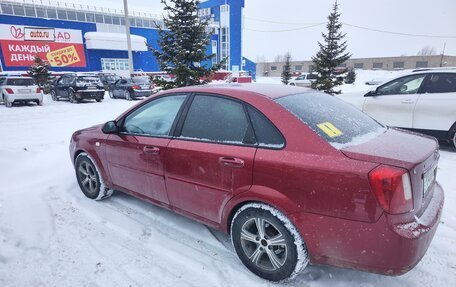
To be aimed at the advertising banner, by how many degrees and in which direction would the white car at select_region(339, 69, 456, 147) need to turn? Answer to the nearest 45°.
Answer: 0° — it already faces it

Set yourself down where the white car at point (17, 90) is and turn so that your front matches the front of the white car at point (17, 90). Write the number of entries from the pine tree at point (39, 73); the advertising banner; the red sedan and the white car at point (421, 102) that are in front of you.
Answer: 2

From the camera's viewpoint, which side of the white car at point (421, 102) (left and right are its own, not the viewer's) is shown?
left

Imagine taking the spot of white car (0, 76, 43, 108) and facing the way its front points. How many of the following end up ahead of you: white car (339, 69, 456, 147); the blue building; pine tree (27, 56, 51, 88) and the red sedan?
2

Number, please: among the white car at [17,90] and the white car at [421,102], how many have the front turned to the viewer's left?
1

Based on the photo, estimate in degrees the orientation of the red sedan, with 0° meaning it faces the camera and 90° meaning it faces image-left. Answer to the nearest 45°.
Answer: approximately 135°

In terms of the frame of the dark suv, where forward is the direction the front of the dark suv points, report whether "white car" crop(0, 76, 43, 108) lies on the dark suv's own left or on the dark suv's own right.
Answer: on the dark suv's own left

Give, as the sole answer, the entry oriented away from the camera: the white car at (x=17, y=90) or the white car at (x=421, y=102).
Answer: the white car at (x=17, y=90)

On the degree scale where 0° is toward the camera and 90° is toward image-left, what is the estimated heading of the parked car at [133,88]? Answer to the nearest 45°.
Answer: approximately 135°
